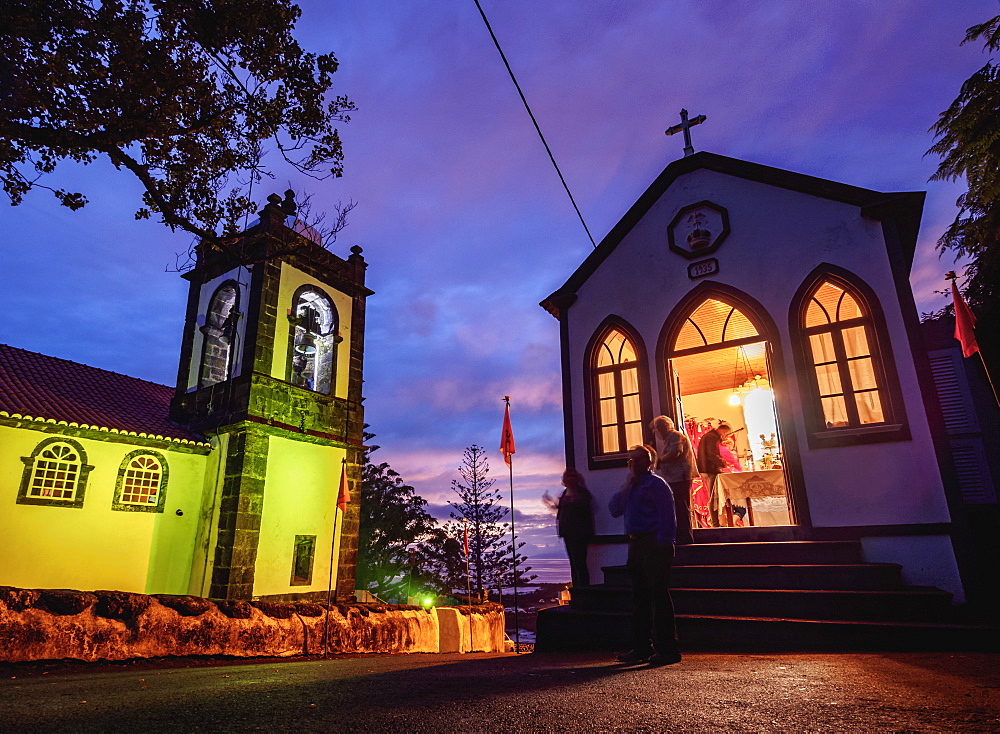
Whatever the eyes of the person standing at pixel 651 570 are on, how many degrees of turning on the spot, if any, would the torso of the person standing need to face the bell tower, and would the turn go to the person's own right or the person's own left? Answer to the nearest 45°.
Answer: approximately 90° to the person's own right

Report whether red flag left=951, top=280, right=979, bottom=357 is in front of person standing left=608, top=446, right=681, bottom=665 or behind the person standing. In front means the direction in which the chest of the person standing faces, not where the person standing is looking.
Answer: behind

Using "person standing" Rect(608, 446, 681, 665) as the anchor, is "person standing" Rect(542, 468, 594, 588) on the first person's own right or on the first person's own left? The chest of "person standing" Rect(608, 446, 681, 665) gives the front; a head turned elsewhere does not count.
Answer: on the first person's own right

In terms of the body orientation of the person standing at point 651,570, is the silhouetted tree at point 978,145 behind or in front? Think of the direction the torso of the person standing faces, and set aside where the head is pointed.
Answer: behind
